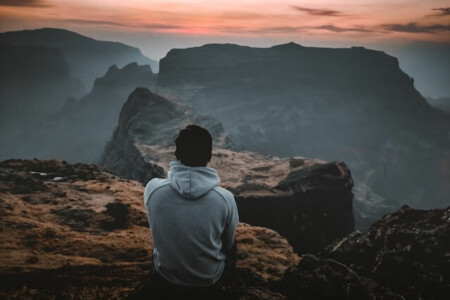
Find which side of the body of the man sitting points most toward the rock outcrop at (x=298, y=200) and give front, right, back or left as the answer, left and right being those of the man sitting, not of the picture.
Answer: front

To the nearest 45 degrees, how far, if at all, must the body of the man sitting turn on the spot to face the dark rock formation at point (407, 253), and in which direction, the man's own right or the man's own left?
approximately 45° to the man's own right

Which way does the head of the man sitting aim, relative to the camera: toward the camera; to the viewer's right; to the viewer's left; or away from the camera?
away from the camera

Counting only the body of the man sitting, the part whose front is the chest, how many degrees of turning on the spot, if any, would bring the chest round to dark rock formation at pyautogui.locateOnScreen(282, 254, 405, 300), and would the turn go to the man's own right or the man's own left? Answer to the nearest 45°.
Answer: approximately 45° to the man's own right

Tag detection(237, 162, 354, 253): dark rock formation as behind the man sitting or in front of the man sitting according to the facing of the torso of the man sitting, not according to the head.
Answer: in front

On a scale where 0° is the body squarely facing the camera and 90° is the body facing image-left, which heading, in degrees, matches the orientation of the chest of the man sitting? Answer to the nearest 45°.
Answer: approximately 180°
